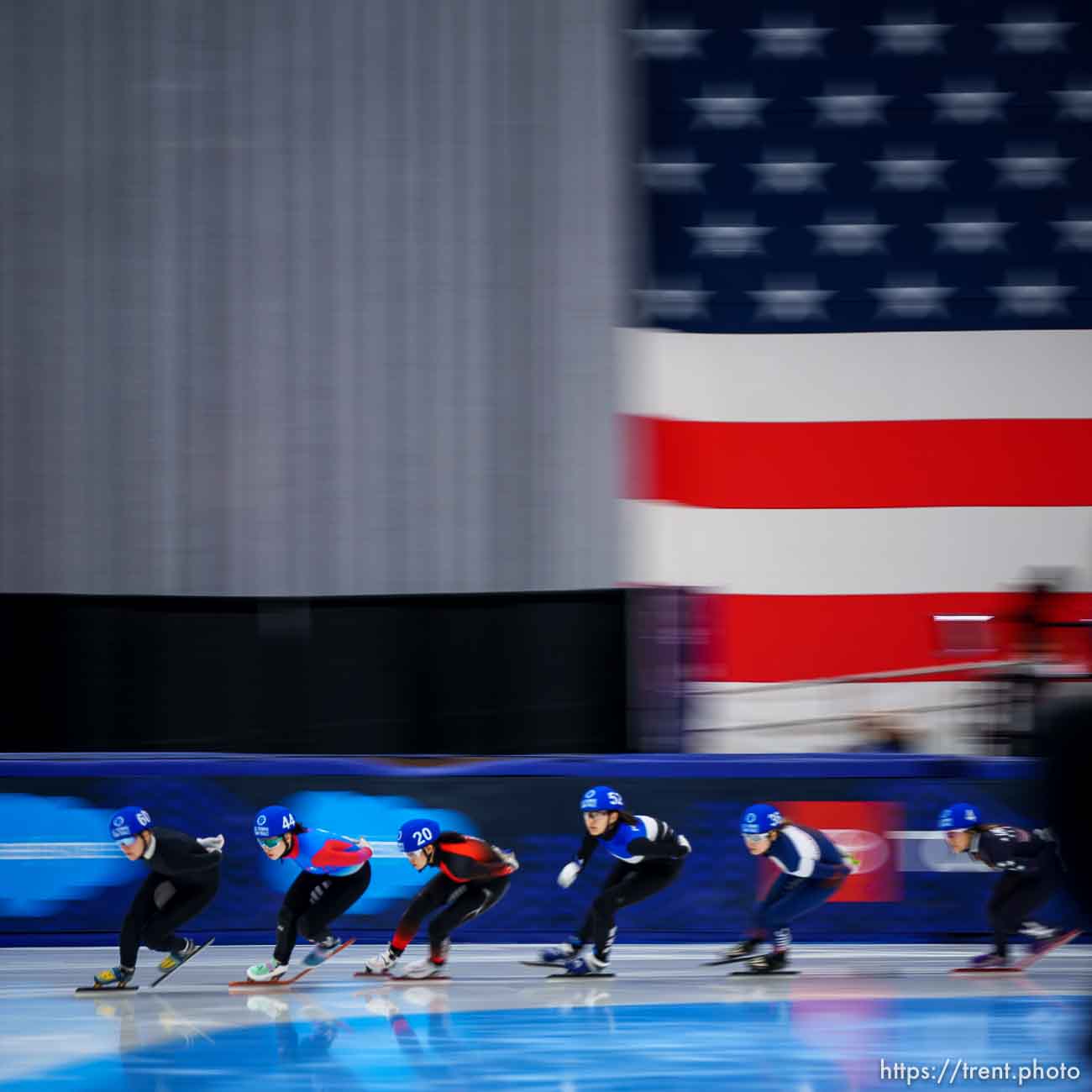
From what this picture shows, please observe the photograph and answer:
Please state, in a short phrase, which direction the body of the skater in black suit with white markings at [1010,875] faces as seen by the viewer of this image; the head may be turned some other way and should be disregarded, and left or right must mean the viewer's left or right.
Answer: facing to the left of the viewer

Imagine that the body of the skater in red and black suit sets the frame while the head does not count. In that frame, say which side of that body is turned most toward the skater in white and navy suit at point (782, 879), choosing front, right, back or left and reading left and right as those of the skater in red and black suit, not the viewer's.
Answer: back

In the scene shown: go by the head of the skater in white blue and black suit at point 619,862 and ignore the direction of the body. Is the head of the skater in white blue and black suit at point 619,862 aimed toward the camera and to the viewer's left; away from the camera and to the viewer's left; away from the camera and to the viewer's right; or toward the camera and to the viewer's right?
toward the camera and to the viewer's left

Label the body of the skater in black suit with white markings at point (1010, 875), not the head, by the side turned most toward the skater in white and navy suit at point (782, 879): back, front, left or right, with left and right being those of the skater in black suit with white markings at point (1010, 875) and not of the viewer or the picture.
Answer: front

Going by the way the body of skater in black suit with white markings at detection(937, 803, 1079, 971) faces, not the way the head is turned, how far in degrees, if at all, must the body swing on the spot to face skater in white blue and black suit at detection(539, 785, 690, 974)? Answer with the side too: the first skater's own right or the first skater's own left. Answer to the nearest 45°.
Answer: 0° — they already face them

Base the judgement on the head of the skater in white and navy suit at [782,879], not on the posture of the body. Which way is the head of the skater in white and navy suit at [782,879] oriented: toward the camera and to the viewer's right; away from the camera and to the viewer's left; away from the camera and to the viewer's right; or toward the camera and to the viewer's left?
toward the camera and to the viewer's left

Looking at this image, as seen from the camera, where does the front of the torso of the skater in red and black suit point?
to the viewer's left

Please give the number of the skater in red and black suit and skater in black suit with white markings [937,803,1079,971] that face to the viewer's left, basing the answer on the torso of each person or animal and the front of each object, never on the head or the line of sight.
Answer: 2

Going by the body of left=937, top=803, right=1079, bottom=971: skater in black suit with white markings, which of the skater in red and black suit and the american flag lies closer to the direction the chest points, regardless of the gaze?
the skater in red and black suit

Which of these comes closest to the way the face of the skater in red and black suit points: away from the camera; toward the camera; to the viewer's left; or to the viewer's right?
to the viewer's left

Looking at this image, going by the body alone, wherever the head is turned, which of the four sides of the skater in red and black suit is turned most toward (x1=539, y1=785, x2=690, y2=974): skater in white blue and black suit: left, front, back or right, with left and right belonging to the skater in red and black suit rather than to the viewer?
back

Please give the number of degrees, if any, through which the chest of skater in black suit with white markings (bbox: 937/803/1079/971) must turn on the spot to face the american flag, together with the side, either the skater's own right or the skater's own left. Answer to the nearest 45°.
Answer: approximately 90° to the skater's own right
